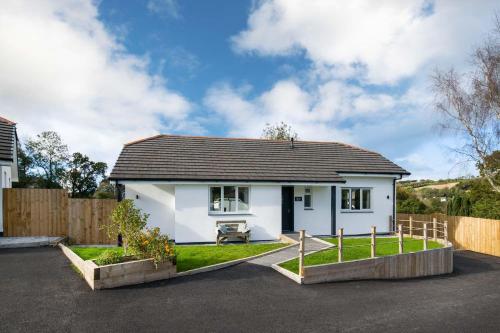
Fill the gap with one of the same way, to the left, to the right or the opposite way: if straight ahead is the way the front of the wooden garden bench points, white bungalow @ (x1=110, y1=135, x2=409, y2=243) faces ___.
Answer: the same way

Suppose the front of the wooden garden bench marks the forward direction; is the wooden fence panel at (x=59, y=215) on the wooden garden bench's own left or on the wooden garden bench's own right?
on the wooden garden bench's own right

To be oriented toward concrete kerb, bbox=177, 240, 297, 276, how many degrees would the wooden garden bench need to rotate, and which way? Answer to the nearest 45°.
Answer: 0° — it already faces it

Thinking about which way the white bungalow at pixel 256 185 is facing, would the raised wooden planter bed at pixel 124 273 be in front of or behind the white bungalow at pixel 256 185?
in front

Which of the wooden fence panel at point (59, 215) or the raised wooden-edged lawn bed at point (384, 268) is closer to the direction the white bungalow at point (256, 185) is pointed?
the raised wooden-edged lawn bed

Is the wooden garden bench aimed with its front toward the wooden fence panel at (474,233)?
no

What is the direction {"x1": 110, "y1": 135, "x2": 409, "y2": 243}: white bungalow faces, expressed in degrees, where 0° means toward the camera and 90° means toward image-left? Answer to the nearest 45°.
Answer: approximately 0°

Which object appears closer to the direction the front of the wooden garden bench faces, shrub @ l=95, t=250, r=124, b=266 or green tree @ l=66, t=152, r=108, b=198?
the shrub

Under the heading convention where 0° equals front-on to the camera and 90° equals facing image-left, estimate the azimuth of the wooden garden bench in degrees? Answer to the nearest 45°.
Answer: approximately 0°

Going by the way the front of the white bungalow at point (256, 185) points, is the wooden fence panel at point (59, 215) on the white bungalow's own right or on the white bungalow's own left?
on the white bungalow's own right
